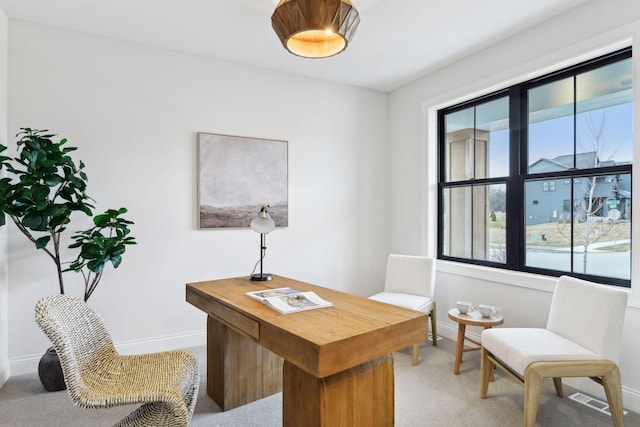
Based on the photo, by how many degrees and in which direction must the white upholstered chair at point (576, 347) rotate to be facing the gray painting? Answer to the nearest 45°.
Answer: approximately 45° to its right

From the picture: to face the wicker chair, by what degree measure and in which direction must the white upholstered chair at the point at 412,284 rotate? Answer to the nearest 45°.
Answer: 0° — it already faces it

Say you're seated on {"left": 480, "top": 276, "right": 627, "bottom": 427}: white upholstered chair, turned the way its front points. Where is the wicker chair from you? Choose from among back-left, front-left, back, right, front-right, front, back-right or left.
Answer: front

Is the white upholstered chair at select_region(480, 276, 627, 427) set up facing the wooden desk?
yes

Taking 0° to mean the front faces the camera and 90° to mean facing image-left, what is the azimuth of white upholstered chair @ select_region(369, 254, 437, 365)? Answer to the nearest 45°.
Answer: approximately 45°

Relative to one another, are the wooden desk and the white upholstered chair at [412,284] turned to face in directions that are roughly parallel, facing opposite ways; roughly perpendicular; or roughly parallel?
roughly parallel

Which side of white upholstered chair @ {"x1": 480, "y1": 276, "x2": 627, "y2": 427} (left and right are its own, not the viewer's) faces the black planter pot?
front

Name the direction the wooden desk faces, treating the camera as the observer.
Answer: facing the viewer and to the left of the viewer

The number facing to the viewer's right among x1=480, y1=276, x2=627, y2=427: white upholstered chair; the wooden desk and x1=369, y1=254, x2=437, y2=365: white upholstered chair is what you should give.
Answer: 0
